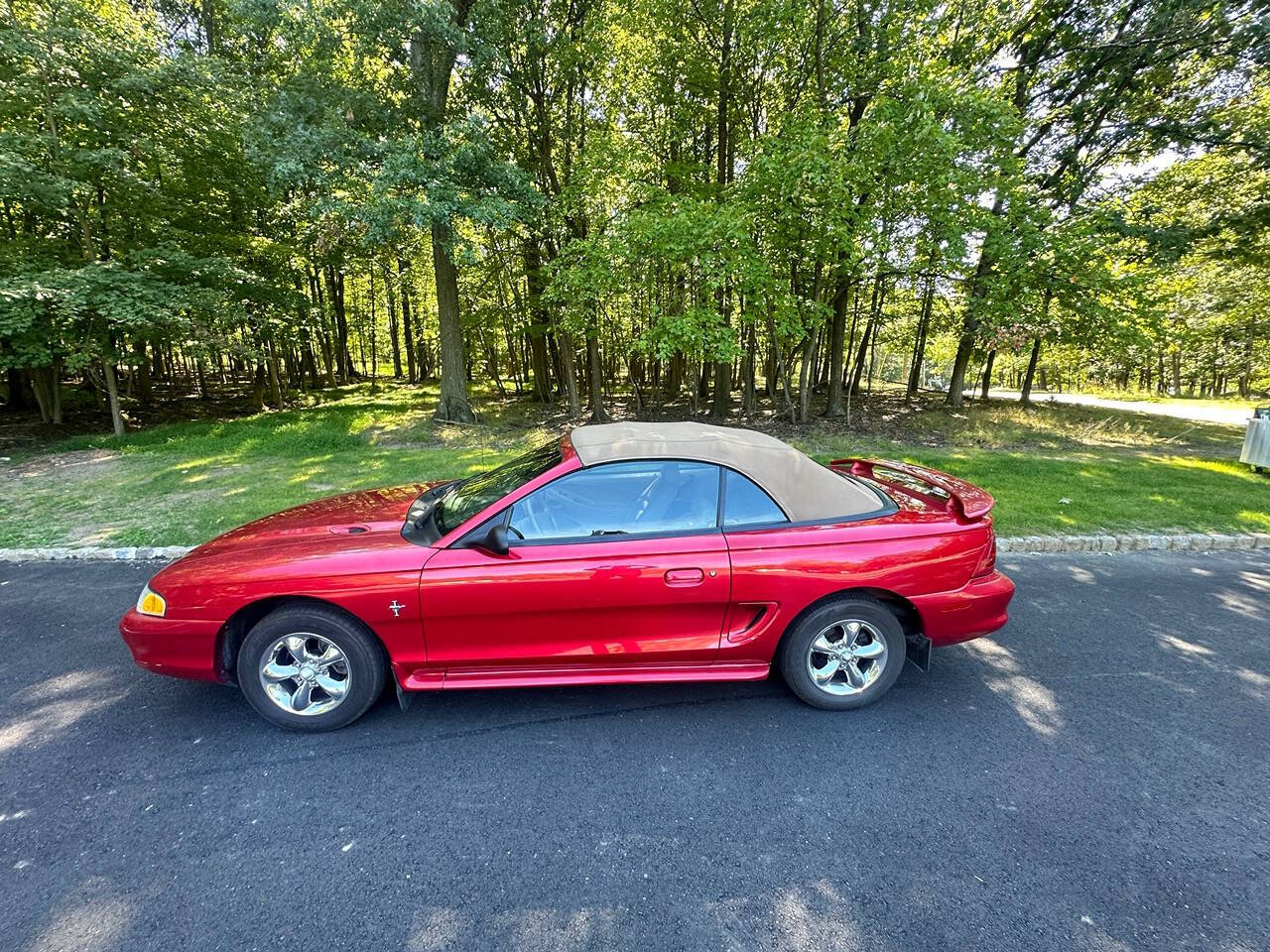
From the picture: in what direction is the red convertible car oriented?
to the viewer's left

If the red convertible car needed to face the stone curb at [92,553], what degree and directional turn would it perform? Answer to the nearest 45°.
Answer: approximately 45° to its right
